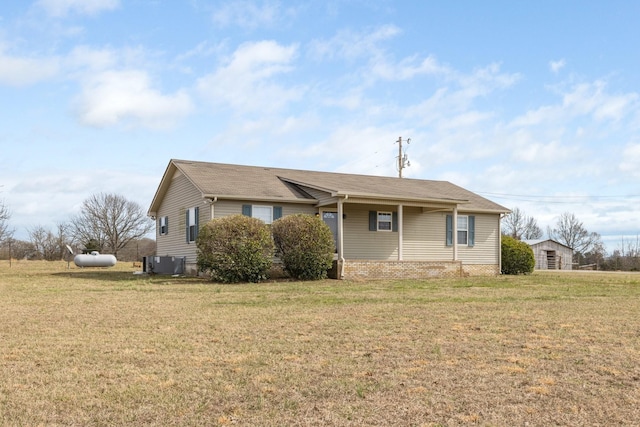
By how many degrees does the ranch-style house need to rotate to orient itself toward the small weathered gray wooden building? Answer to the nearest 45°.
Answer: approximately 90° to its left

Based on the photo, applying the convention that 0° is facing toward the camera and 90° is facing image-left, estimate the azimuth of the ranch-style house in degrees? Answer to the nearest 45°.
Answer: approximately 315°

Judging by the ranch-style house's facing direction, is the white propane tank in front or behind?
behind
